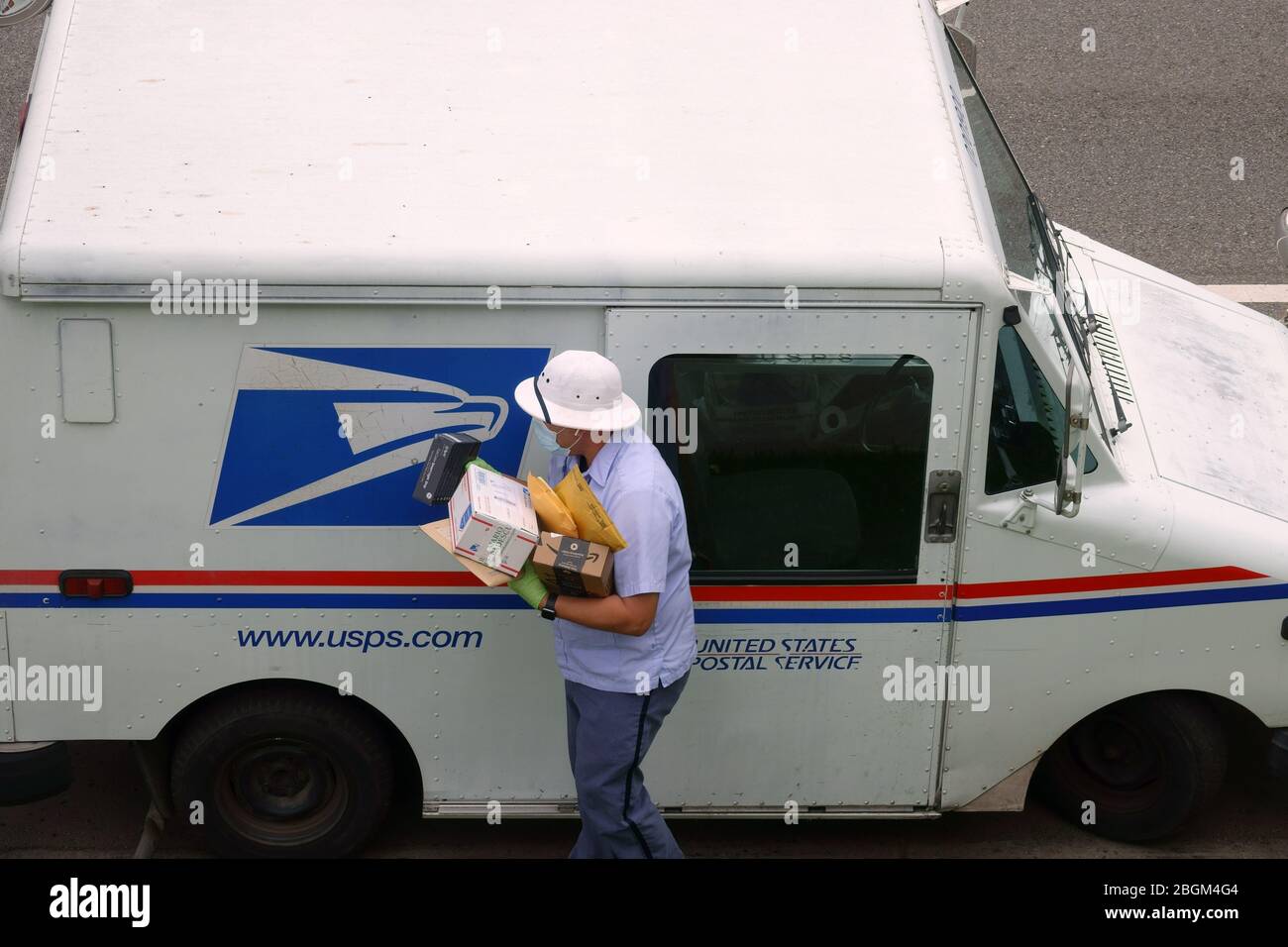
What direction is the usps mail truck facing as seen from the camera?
to the viewer's right
